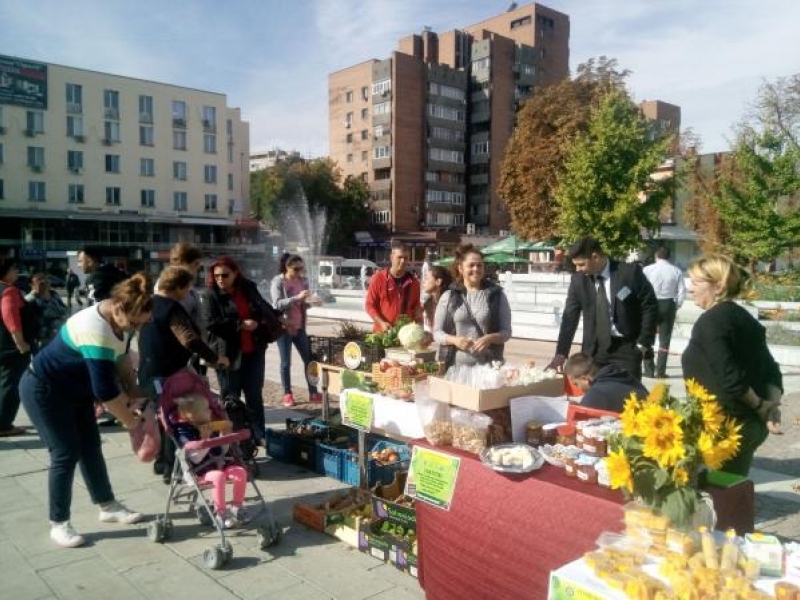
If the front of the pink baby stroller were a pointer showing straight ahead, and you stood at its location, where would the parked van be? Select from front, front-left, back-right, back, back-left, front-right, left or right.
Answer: back-left

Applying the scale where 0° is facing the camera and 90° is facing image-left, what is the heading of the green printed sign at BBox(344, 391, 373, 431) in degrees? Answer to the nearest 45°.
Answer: approximately 45°

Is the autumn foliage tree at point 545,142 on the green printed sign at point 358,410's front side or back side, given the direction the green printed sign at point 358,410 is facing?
on the back side

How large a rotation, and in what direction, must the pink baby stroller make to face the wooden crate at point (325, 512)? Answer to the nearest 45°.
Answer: approximately 45° to its left

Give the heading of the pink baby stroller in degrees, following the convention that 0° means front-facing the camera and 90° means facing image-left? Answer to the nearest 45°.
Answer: approximately 315°

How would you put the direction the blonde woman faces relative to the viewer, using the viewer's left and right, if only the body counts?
facing to the left of the viewer

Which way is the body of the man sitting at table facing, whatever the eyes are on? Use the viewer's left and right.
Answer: facing to the left of the viewer
